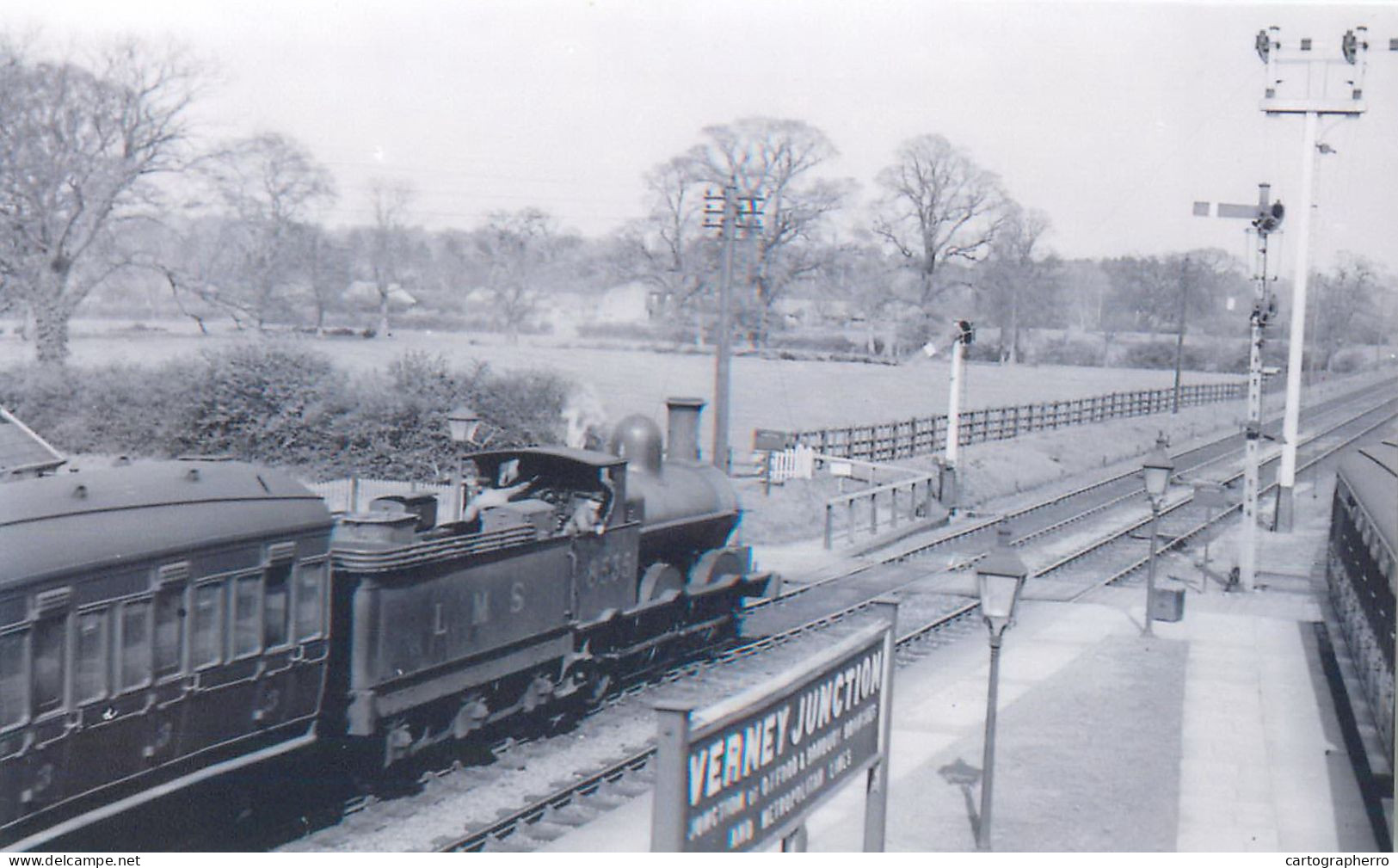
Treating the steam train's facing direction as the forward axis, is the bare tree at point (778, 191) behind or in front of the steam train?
in front

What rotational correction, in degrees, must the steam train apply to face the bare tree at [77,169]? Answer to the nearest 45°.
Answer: approximately 45° to its left

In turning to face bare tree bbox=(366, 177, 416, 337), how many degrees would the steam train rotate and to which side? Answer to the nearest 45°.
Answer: approximately 45° to its left

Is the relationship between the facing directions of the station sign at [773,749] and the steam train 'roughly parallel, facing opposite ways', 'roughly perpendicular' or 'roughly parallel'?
roughly perpendicular

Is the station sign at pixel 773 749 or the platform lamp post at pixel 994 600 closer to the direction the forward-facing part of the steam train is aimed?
the platform lamp post

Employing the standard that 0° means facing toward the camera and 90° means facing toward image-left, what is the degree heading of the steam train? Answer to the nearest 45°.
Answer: approximately 225°

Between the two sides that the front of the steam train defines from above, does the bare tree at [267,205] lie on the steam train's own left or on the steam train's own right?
on the steam train's own left

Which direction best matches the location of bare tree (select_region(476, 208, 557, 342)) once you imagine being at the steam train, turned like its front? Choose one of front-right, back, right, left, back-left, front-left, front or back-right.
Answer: front-left
